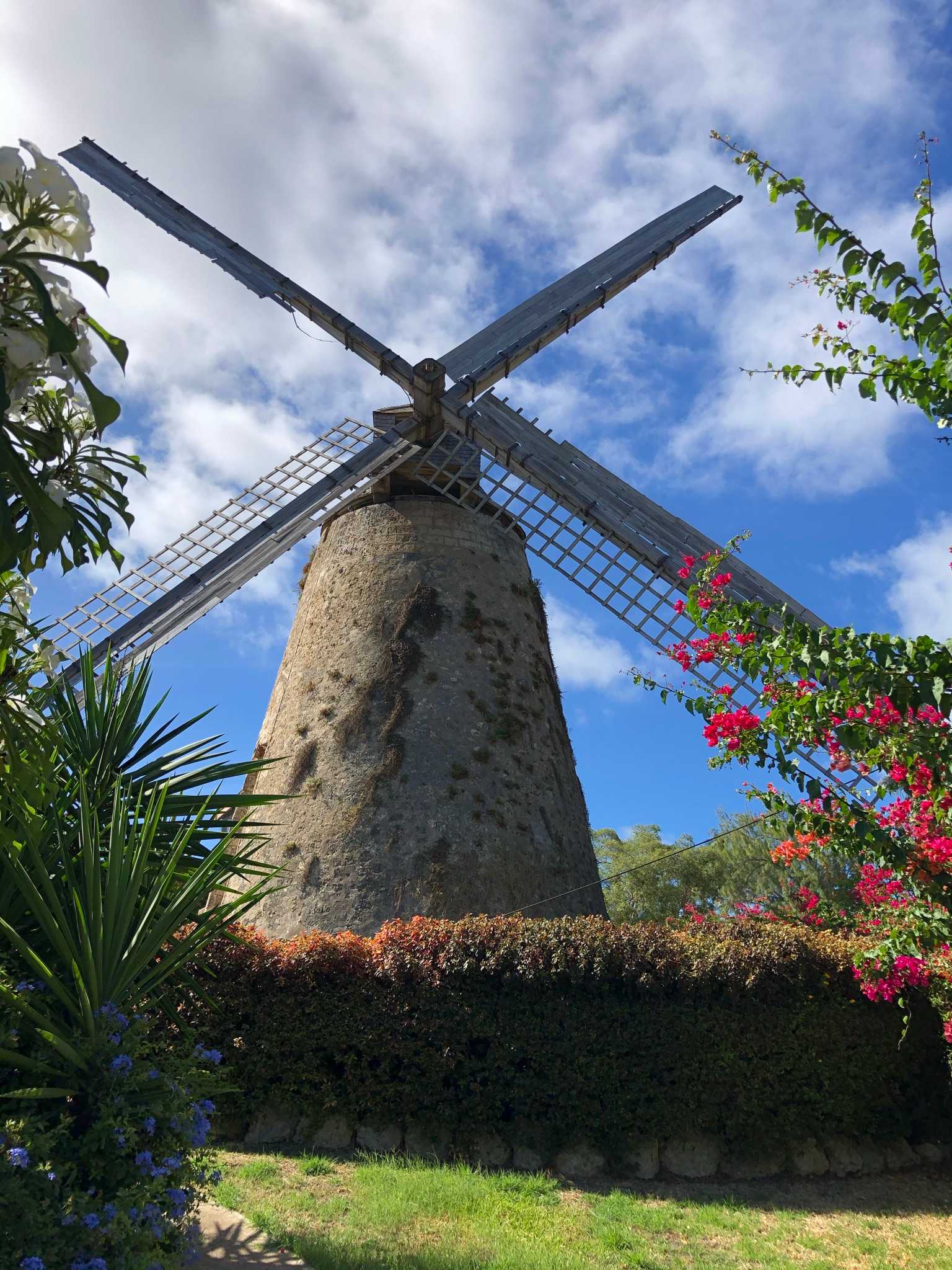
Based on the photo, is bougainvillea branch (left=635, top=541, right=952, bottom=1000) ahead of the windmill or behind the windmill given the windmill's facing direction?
ahead

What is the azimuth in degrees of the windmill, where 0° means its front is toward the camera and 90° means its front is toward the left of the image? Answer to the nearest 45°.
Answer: approximately 0°
